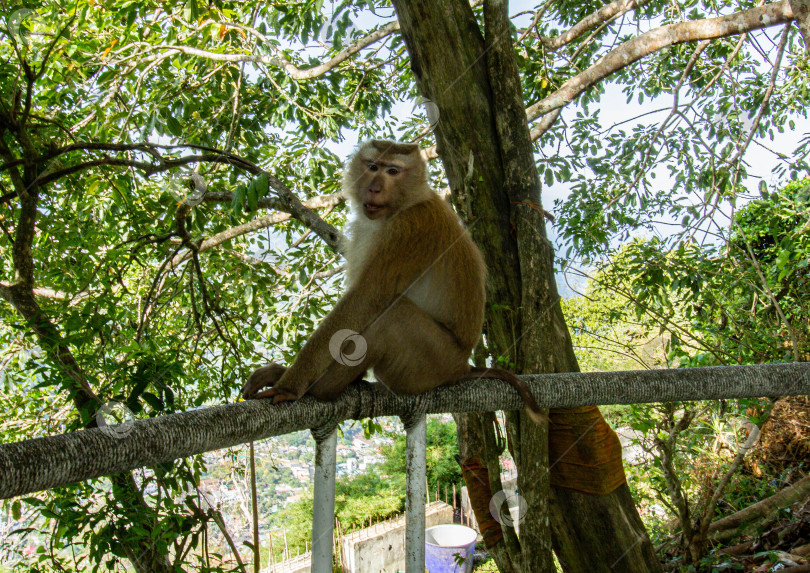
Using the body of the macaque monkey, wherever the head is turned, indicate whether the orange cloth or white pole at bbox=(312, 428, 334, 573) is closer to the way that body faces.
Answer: the white pole

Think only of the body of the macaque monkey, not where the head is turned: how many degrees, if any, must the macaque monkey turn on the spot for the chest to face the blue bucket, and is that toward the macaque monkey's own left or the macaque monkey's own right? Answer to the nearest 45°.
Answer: approximately 90° to the macaque monkey's own right

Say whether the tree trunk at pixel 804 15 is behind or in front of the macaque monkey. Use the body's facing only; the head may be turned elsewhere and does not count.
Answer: behind

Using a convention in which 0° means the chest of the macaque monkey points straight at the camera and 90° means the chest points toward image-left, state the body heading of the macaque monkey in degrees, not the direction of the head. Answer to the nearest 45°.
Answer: approximately 90°

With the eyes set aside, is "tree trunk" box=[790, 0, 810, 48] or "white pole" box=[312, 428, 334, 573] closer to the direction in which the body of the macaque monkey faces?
the white pole

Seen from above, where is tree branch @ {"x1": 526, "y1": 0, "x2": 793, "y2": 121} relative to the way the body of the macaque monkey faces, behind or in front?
behind
